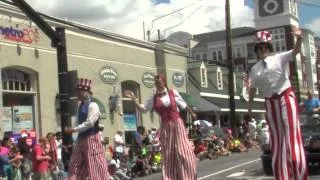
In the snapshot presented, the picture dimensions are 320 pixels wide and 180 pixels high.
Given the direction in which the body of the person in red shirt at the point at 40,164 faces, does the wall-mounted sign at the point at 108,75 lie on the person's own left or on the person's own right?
on the person's own left

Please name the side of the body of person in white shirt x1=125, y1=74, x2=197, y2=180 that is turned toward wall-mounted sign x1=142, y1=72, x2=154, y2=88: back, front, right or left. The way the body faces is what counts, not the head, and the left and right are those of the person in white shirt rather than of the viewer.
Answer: back

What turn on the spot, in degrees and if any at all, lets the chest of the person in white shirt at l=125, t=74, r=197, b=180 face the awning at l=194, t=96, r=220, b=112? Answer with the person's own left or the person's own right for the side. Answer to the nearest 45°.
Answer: approximately 180°

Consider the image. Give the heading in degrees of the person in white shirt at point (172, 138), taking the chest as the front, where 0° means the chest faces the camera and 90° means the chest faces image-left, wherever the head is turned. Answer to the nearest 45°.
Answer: approximately 0°

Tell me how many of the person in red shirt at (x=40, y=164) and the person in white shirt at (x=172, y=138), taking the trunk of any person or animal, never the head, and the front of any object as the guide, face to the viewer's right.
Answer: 1

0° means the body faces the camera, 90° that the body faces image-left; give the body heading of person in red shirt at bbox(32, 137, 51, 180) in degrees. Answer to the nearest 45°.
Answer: approximately 270°

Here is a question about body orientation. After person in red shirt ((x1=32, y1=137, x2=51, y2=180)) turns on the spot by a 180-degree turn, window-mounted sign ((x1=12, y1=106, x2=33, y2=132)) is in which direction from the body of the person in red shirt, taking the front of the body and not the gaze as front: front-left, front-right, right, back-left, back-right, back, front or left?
right

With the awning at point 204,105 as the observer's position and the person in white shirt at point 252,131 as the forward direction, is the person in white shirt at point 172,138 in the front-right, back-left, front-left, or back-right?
front-right
